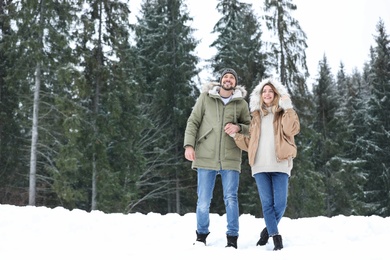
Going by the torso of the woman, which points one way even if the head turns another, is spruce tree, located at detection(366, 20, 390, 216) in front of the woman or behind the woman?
behind

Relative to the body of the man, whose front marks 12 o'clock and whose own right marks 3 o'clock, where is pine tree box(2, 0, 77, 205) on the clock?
The pine tree is roughly at 5 o'clock from the man.

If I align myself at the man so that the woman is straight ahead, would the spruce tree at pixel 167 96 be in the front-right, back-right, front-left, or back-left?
back-left

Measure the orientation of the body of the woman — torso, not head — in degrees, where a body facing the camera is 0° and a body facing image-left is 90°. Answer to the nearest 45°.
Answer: approximately 0°

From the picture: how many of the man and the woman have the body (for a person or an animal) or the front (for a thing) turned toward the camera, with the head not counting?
2

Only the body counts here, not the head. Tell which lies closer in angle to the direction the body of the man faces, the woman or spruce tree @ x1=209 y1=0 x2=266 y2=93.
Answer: the woman

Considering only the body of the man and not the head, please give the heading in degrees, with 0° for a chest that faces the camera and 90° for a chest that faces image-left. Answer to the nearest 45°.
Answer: approximately 0°

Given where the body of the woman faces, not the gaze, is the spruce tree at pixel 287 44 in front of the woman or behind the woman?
behind

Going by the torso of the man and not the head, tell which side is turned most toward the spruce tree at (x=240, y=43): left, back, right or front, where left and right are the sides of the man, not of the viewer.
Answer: back

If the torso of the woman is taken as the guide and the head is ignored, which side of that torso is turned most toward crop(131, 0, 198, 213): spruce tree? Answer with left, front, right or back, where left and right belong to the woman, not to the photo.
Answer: back

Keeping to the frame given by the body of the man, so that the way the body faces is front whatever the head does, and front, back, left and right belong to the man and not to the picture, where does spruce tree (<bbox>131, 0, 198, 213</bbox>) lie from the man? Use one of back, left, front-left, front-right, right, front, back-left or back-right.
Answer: back
